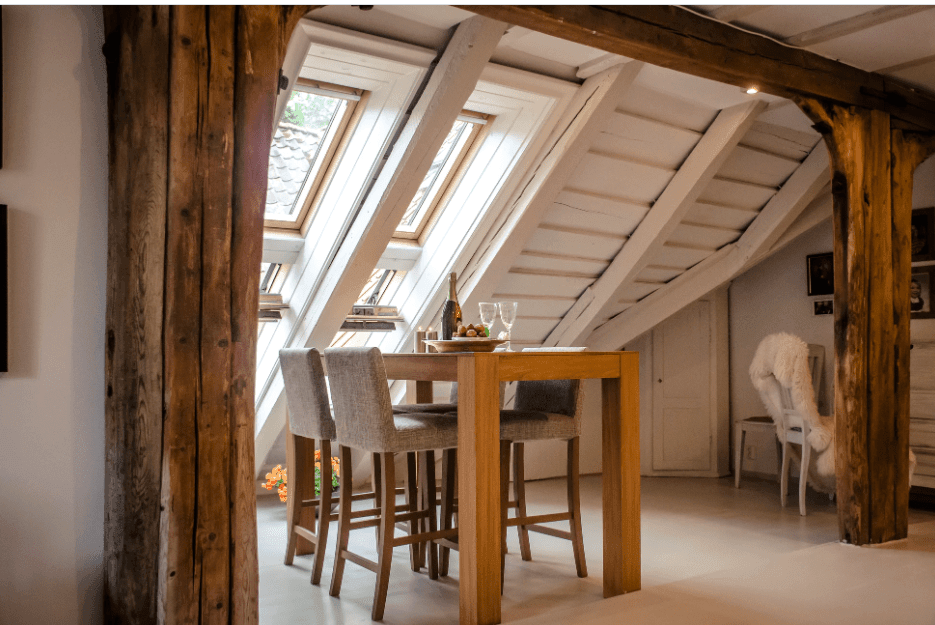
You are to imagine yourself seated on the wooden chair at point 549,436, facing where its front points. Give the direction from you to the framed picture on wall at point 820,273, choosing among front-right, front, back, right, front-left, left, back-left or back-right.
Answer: back

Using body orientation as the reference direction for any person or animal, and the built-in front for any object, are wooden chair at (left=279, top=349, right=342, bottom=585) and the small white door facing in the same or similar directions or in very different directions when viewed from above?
very different directions

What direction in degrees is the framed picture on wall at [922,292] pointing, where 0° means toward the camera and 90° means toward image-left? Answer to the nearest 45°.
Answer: approximately 45°

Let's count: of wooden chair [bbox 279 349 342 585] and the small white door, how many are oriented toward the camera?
1

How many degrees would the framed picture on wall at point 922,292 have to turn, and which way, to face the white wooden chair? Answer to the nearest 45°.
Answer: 0° — it already faces it

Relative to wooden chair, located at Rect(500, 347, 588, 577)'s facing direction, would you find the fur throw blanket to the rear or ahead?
to the rear

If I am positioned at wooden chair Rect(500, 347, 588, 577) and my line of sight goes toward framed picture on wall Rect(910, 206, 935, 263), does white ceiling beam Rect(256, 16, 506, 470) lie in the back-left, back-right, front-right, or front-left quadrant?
back-left

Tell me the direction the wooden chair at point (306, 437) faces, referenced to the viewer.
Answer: facing away from the viewer and to the right of the viewer

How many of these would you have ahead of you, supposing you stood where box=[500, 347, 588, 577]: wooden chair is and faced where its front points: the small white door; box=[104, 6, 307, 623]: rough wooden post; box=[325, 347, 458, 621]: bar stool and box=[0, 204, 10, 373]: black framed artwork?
3

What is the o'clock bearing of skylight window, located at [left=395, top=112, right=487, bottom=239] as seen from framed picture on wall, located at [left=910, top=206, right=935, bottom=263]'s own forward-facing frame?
The skylight window is roughly at 12 o'clock from the framed picture on wall.
